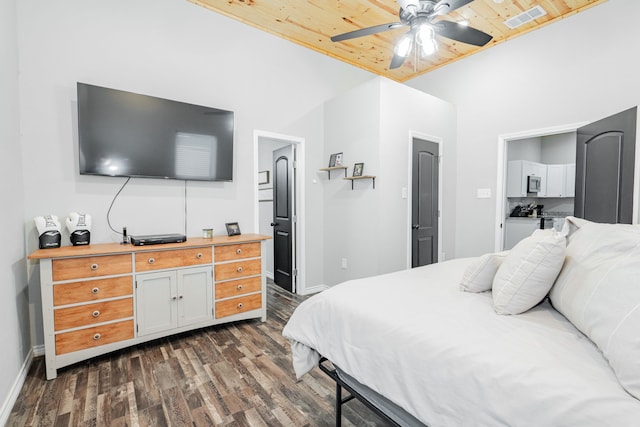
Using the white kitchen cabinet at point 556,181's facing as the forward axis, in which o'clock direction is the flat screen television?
The flat screen television is roughly at 1 o'clock from the white kitchen cabinet.

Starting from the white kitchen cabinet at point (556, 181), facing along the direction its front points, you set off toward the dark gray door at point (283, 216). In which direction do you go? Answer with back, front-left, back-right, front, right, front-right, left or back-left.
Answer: front-right

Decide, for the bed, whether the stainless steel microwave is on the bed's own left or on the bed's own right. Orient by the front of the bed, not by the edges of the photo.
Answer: on the bed's own right

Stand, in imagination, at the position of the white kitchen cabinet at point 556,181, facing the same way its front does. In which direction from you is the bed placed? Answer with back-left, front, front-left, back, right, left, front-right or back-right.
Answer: front

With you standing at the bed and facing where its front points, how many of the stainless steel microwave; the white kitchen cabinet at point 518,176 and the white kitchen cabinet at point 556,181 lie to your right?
3

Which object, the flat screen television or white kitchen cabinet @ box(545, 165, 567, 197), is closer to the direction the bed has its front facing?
the flat screen television

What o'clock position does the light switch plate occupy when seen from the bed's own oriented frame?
The light switch plate is roughly at 3 o'clock from the bed.

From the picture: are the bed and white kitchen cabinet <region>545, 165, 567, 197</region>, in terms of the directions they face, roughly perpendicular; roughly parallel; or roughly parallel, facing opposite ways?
roughly perpendicular

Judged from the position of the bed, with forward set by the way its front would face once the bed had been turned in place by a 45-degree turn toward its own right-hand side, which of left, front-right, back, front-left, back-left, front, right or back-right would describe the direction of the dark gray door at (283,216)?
front

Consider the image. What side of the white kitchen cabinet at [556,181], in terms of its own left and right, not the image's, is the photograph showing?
front

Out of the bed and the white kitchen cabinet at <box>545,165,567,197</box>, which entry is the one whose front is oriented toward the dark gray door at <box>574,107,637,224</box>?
the white kitchen cabinet

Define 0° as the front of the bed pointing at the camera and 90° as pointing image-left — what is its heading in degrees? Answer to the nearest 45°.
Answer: approximately 90°

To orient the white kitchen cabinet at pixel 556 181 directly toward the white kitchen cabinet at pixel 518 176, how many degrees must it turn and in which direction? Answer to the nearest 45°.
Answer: approximately 45° to its right

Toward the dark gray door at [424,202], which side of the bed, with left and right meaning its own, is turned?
right

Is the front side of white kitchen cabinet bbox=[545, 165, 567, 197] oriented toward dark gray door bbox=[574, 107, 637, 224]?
yes
